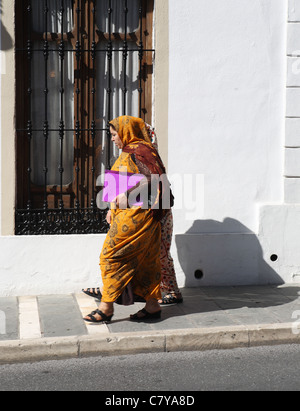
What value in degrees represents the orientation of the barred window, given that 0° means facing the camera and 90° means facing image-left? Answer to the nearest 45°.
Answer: approximately 0°

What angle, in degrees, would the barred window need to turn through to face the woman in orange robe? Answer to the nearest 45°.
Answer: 0° — it already faces them

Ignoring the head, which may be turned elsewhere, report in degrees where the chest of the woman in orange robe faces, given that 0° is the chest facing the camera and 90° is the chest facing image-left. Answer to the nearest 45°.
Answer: approximately 90°

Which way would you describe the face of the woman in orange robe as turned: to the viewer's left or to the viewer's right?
to the viewer's left

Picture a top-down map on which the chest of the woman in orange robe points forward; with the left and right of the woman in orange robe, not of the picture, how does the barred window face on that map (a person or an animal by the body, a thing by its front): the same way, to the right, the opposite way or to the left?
to the left

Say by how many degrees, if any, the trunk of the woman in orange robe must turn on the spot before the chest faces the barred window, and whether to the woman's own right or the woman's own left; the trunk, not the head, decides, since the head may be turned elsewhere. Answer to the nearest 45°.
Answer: approximately 90° to the woman's own right
